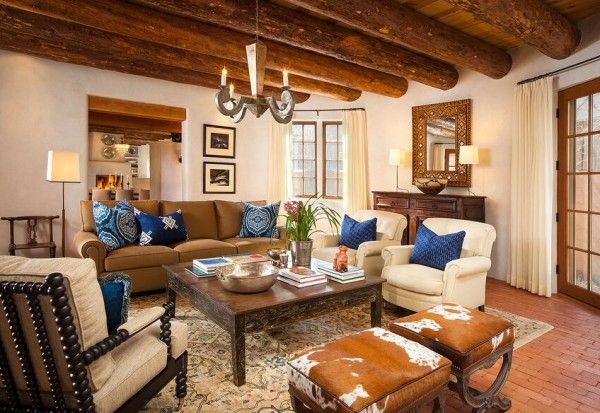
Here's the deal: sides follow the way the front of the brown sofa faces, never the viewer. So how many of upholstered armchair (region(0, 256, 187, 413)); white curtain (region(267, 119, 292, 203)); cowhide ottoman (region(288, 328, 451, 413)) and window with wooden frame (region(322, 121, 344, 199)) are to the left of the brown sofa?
2

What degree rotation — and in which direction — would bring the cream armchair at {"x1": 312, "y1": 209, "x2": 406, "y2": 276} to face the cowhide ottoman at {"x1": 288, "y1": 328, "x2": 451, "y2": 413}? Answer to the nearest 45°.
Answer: approximately 45° to its left

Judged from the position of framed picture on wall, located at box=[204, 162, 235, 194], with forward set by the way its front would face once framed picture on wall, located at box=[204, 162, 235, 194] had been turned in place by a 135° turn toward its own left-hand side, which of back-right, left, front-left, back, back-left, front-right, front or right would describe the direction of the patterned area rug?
back-right

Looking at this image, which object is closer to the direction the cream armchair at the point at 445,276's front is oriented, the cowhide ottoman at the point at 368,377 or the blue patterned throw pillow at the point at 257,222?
the cowhide ottoman

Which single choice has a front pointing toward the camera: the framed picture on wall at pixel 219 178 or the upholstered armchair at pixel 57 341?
the framed picture on wall

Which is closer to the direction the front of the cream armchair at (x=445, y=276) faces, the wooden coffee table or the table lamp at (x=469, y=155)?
the wooden coffee table

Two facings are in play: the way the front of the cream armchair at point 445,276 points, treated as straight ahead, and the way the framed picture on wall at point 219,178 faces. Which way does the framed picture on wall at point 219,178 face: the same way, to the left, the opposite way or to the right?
to the left

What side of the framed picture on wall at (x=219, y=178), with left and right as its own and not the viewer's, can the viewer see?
front

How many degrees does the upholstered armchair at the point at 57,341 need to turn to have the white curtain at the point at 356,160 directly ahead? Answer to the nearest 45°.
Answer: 0° — it already faces it

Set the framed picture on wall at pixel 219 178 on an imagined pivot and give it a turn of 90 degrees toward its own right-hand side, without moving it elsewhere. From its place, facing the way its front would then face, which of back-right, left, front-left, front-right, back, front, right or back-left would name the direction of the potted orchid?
left

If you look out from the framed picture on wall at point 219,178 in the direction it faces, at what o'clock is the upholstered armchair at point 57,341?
The upholstered armchair is roughly at 12 o'clock from the framed picture on wall.

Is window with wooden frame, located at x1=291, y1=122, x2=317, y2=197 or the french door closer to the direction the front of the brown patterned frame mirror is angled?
the window with wooden frame

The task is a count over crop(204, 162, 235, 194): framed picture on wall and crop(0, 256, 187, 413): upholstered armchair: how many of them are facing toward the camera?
1

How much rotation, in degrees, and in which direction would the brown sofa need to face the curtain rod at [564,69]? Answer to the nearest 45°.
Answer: approximately 45° to its left

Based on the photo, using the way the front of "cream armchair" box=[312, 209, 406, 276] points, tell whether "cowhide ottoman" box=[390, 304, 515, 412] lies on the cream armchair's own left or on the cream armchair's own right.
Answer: on the cream armchair's own left

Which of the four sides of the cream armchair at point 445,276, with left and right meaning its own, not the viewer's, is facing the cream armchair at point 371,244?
right

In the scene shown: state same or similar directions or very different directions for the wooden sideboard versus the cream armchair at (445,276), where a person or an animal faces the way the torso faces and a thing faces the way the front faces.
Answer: same or similar directions

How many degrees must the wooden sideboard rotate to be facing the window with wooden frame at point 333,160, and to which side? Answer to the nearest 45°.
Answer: approximately 90° to its right

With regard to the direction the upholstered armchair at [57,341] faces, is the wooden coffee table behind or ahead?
ahead

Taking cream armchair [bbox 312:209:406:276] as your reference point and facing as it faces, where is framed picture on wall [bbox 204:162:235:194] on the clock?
The framed picture on wall is roughly at 3 o'clock from the cream armchair.

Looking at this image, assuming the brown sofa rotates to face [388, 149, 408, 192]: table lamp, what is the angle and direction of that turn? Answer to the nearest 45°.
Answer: approximately 45° to its left
